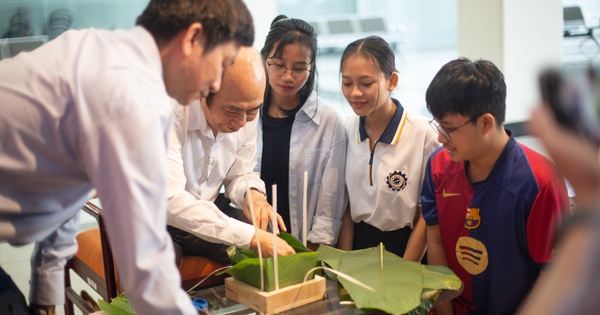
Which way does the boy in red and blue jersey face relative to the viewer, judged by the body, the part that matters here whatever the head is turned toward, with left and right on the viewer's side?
facing the viewer and to the left of the viewer

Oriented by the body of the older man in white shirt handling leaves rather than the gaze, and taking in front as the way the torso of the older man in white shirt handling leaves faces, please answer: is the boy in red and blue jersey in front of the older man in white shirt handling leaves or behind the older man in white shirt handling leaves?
in front

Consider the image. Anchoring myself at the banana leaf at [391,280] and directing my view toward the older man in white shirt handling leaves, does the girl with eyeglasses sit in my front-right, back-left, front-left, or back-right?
front-right

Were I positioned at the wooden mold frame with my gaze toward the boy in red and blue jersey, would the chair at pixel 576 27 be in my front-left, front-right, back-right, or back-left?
front-left

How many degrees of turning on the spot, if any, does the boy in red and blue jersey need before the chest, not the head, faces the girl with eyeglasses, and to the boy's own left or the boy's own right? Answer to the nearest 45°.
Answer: approximately 90° to the boy's own right

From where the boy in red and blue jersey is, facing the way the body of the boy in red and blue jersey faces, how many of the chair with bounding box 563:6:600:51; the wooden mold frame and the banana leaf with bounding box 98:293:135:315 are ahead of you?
2

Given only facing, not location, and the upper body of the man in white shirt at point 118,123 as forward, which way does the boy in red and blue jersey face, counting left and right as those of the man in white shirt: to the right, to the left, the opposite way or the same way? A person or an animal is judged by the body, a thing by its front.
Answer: the opposite way

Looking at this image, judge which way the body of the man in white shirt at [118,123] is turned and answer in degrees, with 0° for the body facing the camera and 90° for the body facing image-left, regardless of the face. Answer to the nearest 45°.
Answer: approximately 270°

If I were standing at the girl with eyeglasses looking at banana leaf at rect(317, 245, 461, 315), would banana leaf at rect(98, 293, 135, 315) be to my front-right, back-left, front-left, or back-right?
front-right

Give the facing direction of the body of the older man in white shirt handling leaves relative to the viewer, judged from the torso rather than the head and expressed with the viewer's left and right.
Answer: facing the viewer and to the right of the viewer

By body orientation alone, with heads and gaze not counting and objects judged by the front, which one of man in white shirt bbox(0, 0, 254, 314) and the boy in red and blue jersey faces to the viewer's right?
the man in white shirt

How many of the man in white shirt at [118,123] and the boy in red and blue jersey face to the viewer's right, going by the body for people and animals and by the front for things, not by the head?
1
